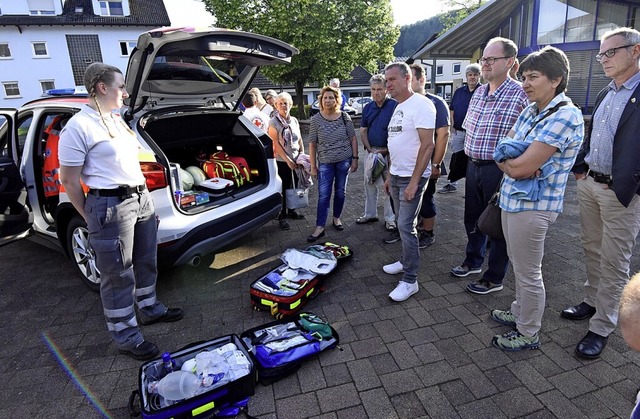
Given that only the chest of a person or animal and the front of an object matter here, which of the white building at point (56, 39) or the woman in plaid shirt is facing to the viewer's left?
the woman in plaid shirt

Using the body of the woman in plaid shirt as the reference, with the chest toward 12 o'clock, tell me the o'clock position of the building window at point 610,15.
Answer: The building window is roughly at 3 o'clock from the woman in plaid shirt.

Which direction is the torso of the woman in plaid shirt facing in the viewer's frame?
to the viewer's left

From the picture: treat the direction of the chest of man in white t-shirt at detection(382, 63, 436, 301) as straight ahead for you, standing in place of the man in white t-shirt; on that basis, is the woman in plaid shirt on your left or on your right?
on your left

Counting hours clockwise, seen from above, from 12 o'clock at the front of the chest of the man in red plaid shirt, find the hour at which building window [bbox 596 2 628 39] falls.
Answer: The building window is roughly at 5 o'clock from the man in red plaid shirt.

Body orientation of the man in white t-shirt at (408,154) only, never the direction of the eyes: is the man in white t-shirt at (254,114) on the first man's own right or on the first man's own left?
on the first man's own right

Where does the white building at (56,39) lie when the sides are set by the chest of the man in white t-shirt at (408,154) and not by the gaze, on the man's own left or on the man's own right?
on the man's own right

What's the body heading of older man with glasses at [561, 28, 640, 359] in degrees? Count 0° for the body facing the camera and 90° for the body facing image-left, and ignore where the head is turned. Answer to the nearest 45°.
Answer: approximately 45°

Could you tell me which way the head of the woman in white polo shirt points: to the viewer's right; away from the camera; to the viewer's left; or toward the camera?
to the viewer's right

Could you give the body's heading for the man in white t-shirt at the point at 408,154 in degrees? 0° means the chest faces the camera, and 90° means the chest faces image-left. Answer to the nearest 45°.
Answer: approximately 45°

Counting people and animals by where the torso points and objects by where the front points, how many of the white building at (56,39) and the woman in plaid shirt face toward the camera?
1

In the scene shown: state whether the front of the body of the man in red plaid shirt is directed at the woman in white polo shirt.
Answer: yes

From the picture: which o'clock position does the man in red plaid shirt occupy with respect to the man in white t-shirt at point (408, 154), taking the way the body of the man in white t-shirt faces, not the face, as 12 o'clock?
The man in red plaid shirt is roughly at 7 o'clock from the man in white t-shirt.
